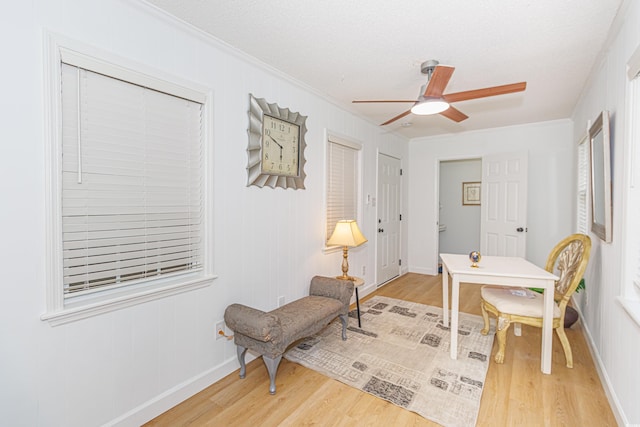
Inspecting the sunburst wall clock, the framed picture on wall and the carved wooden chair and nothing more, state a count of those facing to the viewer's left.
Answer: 1

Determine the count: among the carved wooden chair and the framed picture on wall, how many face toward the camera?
1

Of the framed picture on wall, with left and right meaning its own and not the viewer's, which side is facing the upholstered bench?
front

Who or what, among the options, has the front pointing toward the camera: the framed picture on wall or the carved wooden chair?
the framed picture on wall

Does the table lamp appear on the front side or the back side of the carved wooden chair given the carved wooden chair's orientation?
on the front side

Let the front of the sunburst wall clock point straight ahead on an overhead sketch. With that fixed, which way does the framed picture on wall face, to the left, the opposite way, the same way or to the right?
to the right

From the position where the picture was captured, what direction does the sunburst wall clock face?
facing the viewer and to the right of the viewer

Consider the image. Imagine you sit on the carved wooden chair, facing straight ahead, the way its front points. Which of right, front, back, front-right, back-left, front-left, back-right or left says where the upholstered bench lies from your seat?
front-left

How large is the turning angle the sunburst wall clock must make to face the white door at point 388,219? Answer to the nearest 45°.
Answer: approximately 90° to its left

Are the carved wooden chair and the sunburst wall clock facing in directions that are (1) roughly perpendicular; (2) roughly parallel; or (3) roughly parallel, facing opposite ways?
roughly parallel, facing opposite ways

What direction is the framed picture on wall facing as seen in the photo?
toward the camera

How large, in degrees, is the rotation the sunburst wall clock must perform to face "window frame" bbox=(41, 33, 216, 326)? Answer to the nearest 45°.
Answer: approximately 90° to its right

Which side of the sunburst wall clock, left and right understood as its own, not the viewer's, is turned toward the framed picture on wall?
left

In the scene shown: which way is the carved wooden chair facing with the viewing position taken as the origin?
facing to the left of the viewer

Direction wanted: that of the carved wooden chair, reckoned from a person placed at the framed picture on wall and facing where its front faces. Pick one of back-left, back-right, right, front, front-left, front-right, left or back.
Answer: front

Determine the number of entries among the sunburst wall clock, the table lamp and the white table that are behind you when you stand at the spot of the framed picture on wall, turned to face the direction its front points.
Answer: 0

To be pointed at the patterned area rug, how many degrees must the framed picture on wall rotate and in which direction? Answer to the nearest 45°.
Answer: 0° — it already faces it
